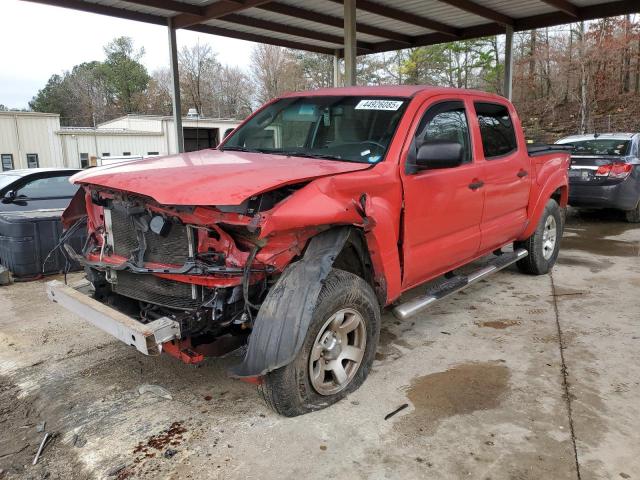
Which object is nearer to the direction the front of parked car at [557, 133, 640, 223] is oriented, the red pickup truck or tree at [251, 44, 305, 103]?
the tree

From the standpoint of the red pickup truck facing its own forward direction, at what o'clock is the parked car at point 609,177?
The parked car is roughly at 6 o'clock from the red pickup truck.

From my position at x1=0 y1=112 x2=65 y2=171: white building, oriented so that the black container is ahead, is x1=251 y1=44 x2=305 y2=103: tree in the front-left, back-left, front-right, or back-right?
back-left

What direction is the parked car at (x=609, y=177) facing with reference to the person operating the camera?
facing away from the viewer and to the right of the viewer

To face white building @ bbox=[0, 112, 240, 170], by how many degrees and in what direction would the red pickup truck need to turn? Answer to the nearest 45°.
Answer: approximately 90° to its right

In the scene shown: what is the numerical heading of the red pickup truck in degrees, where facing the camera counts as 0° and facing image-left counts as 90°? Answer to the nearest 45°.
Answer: approximately 45°

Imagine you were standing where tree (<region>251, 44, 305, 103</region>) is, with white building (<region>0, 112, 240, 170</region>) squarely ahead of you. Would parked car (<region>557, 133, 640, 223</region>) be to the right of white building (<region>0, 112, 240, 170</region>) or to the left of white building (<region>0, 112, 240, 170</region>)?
left

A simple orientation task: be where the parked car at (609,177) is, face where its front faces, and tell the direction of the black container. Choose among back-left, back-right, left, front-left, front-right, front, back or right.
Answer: back

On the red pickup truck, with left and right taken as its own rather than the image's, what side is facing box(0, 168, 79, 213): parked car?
right

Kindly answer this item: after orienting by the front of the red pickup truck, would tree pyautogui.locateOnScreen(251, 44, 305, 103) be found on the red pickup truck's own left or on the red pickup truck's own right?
on the red pickup truck's own right
